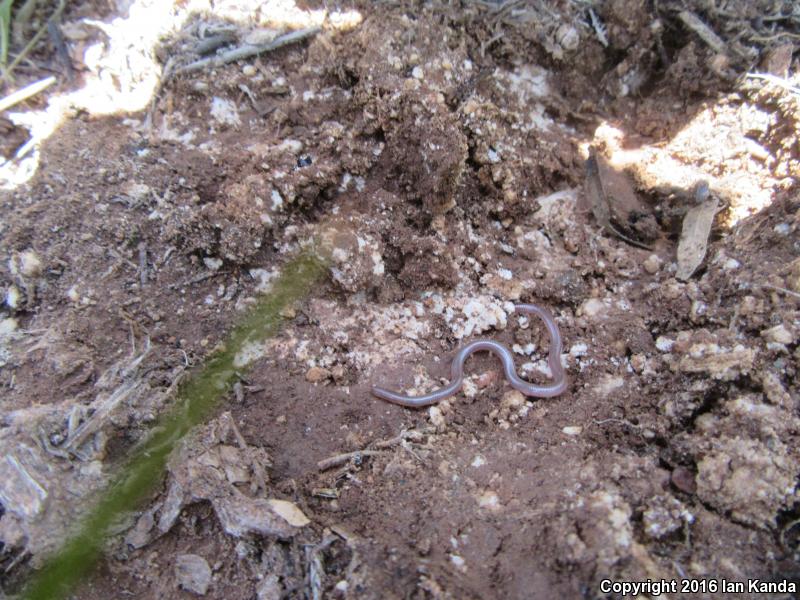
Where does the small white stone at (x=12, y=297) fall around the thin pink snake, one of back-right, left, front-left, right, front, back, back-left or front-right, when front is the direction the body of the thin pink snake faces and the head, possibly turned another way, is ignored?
front

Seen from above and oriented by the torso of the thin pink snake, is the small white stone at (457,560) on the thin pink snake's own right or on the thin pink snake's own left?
on the thin pink snake's own left

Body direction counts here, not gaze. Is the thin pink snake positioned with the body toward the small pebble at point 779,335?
no

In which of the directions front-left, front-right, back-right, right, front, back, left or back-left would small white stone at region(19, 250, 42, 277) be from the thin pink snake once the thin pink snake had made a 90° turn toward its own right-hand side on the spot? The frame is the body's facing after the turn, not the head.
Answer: left
